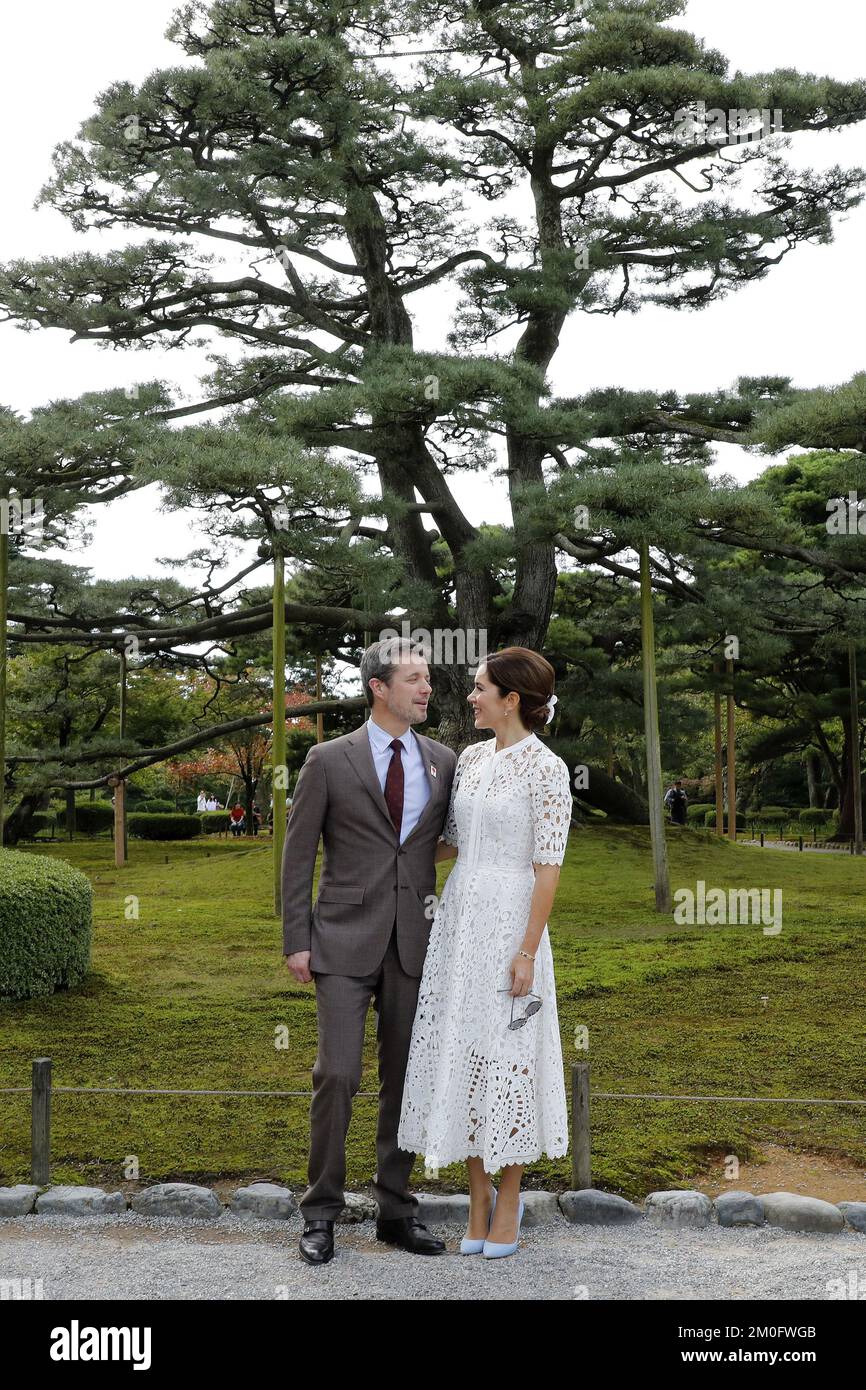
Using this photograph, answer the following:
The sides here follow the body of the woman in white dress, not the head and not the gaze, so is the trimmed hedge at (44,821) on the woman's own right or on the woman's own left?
on the woman's own right

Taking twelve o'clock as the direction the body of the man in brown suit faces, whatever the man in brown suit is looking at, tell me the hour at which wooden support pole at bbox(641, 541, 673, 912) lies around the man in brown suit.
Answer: The wooden support pole is roughly at 8 o'clock from the man in brown suit.

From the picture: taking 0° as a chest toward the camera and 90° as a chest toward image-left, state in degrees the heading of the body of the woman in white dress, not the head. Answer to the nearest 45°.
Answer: approximately 45°

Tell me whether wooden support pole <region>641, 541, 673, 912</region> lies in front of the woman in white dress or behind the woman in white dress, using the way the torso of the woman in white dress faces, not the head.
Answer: behind

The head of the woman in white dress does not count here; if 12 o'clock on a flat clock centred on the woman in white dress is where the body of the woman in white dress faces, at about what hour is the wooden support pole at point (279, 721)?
The wooden support pole is roughly at 4 o'clock from the woman in white dress.

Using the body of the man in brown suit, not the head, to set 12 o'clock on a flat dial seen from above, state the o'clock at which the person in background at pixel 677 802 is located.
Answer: The person in background is roughly at 8 o'clock from the man in brown suit.

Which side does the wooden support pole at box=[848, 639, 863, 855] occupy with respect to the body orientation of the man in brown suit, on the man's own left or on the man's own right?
on the man's own left

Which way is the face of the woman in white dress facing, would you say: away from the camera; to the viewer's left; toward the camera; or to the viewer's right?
to the viewer's left

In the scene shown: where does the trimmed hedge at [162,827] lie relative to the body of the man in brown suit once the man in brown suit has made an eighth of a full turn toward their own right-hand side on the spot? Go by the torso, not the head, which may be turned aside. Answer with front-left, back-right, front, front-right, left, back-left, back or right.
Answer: back
